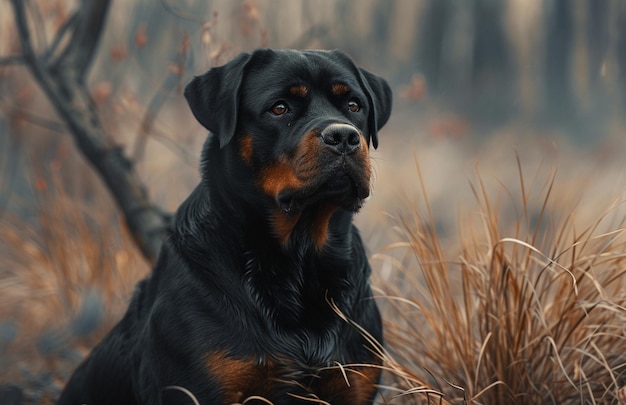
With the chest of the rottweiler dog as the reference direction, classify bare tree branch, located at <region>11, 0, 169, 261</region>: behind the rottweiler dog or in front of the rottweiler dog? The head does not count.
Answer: behind

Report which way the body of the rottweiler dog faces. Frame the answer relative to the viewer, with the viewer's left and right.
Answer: facing the viewer and to the right of the viewer

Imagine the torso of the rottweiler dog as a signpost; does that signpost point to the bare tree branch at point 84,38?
no
